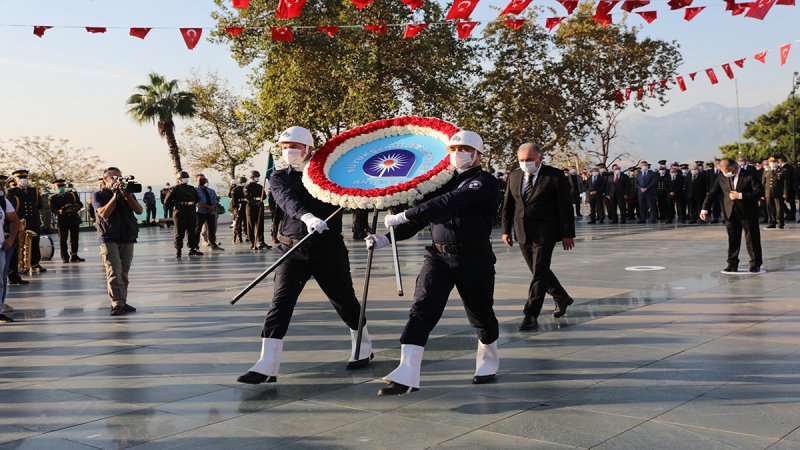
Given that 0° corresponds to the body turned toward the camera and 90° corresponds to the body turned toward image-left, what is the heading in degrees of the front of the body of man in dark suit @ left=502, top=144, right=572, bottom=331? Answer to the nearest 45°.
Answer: approximately 45°

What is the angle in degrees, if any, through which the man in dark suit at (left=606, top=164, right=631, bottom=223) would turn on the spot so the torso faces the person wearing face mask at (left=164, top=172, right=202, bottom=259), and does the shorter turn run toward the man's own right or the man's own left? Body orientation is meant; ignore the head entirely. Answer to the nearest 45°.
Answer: approximately 45° to the man's own right

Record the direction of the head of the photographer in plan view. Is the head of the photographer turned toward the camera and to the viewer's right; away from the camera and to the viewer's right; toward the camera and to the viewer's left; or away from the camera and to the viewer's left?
toward the camera and to the viewer's right

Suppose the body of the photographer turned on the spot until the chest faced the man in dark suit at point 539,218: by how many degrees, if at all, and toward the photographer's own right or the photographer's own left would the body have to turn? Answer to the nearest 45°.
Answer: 0° — they already face them

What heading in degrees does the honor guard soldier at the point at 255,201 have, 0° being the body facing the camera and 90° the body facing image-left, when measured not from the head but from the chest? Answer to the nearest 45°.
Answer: approximately 315°

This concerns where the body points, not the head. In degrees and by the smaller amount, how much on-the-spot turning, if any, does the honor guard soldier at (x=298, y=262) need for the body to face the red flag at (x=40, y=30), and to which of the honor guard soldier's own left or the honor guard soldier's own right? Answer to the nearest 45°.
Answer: approximately 90° to the honor guard soldier's own right

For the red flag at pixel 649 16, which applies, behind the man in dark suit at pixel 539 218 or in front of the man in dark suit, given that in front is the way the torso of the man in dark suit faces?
behind

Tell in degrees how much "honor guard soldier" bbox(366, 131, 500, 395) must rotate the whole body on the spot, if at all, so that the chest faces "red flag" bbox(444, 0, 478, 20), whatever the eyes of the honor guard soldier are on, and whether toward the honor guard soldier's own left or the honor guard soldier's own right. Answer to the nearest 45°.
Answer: approximately 135° to the honor guard soldier's own right

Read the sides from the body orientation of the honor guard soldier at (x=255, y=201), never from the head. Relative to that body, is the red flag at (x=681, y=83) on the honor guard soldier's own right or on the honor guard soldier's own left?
on the honor guard soldier's own left
